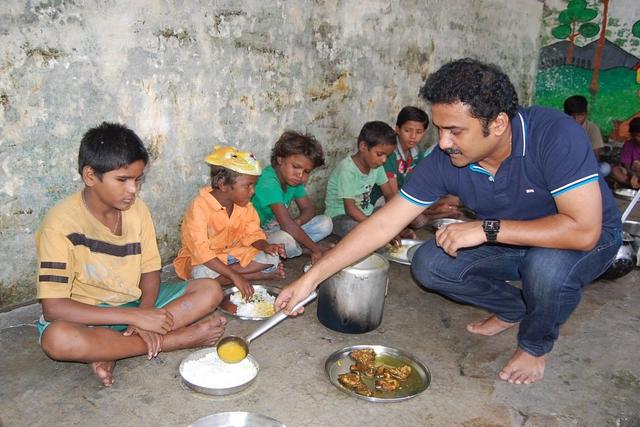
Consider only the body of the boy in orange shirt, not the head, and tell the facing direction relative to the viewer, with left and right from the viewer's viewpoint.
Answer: facing the viewer and to the right of the viewer

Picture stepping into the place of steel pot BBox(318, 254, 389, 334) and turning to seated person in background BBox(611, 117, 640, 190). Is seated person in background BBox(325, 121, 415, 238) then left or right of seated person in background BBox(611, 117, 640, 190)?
left

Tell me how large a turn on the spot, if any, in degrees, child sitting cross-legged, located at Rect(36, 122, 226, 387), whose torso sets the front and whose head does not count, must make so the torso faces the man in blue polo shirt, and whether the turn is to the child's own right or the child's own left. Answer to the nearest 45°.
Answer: approximately 45° to the child's own left

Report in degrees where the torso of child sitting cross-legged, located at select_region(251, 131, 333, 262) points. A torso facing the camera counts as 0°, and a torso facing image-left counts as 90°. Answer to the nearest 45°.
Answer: approximately 315°

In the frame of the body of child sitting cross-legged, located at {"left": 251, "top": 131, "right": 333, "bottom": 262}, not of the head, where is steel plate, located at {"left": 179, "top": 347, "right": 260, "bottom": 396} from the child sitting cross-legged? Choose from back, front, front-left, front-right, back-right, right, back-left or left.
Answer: front-right

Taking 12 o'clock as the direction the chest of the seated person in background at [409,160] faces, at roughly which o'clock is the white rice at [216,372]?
The white rice is roughly at 2 o'clock from the seated person in background.

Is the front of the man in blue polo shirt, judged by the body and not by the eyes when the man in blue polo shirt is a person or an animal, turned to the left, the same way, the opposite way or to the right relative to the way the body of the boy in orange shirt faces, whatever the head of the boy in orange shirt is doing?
to the right

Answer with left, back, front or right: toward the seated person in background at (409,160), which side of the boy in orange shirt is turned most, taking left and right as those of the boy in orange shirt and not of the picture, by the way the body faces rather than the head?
left

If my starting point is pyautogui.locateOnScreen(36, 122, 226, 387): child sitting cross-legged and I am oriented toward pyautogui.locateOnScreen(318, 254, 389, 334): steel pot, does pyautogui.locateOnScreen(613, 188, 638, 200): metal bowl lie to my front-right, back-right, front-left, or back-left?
front-left

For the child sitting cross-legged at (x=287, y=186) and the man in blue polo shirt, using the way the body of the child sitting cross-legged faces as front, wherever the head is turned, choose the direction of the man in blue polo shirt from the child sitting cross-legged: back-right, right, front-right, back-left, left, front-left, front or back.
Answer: front

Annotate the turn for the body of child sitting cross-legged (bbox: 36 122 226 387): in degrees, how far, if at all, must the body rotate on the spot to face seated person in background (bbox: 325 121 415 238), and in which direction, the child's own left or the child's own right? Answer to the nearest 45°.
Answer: approximately 90° to the child's own left

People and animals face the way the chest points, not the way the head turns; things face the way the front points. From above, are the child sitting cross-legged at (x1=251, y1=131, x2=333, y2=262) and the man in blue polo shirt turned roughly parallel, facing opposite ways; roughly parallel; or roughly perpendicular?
roughly perpendicular
